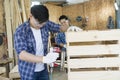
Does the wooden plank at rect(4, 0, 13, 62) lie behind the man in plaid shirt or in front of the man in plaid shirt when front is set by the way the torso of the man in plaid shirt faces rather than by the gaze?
behind

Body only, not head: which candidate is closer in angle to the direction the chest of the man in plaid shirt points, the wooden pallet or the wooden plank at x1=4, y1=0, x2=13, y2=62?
the wooden pallet

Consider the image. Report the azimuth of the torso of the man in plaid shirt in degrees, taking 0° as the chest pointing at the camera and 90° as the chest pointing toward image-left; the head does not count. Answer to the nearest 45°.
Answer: approximately 315°

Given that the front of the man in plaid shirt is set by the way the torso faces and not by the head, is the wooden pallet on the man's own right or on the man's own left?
on the man's own left

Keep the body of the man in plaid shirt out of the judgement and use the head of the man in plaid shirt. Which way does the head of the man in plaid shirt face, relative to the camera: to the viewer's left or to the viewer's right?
to the viewer's right
